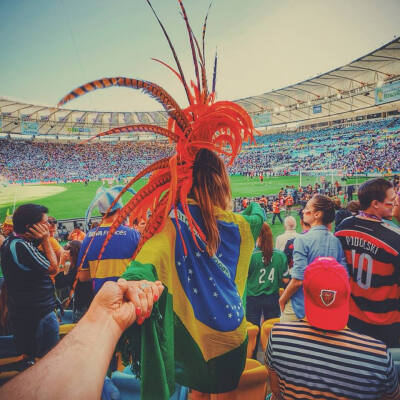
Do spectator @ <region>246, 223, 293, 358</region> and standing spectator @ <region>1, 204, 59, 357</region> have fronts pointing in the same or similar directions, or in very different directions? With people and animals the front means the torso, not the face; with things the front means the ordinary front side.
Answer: same or similar directions

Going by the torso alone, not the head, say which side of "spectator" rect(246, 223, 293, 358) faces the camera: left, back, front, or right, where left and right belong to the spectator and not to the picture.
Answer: back

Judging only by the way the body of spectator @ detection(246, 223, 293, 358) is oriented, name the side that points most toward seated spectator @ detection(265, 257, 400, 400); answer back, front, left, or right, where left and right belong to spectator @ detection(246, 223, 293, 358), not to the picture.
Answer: back

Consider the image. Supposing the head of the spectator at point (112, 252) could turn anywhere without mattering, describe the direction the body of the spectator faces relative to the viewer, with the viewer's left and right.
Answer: facing away from the viewer

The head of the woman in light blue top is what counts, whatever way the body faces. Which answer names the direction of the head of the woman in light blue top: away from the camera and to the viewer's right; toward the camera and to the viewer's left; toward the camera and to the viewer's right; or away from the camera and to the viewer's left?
away from the camera and to the viewer's left

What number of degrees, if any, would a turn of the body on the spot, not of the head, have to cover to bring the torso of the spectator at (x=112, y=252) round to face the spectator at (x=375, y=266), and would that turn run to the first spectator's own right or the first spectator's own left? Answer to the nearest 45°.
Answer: approximately 90° to the first spectator's own right

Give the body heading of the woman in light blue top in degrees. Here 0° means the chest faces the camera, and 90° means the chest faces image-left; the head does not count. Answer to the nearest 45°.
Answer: approximately 135°

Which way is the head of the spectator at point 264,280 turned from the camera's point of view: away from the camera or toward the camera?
away from the camera

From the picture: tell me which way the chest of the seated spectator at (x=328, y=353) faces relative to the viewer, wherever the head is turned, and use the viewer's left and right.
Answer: facing away from the viewer

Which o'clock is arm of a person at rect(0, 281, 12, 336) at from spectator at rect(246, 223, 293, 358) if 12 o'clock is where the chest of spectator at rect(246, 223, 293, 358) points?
arm of a person at rect(0, 281, 12, 336) is roughly at 8 o'clock from spectator at rect(246, 223, 293, 358).

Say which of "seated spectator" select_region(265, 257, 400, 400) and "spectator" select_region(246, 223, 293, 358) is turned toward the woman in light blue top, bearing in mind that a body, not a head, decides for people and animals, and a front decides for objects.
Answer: "seated spectator" select_region(265, 257, 400, 400)

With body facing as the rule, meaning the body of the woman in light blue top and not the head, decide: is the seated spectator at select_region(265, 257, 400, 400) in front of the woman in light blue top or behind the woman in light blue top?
behind
